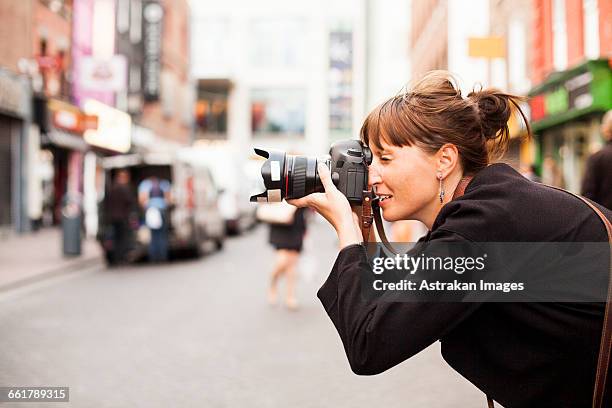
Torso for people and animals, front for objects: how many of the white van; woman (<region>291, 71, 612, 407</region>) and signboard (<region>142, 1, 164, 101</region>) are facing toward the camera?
1

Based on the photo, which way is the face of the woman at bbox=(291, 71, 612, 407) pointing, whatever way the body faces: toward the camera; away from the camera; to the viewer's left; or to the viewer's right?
to the viewer's left

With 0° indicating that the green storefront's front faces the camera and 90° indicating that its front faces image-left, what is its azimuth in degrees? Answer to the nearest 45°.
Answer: approximately 45°

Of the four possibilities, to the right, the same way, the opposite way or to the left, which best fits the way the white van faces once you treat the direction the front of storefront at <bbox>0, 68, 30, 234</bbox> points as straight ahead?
to the left

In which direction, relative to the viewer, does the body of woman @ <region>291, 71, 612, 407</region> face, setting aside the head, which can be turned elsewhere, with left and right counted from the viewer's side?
facing to the left of the viewer

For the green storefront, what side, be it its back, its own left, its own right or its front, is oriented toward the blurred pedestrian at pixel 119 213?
front

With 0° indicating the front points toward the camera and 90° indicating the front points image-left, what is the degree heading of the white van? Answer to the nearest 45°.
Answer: approximately 225°

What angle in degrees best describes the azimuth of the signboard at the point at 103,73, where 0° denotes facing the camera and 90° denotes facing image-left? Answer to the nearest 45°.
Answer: approximately 0°
